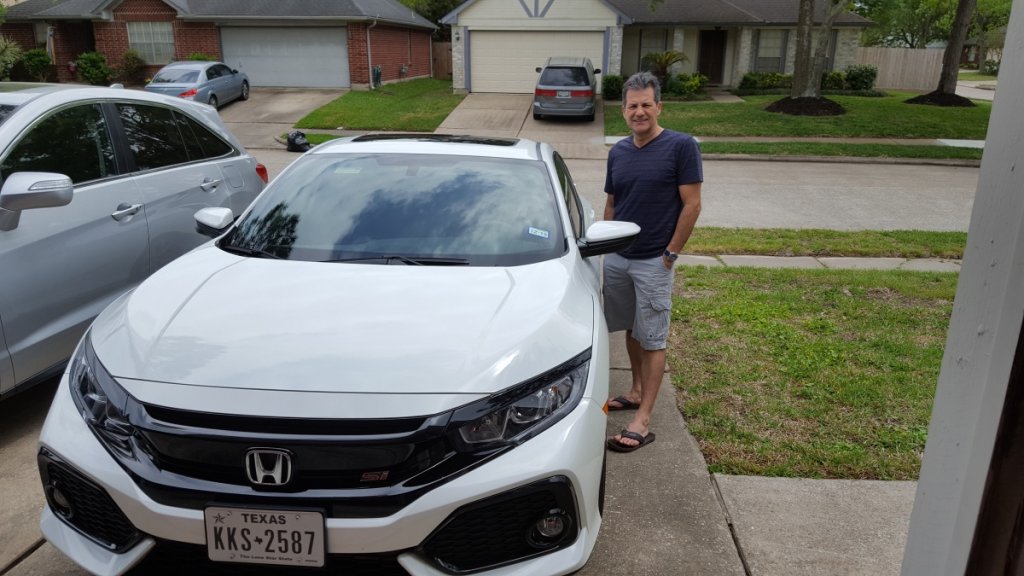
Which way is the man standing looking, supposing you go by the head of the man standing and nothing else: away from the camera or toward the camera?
toward the camera

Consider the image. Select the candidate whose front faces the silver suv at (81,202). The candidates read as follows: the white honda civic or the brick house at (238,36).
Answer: the brick house

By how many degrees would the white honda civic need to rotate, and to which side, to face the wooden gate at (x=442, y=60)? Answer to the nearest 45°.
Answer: approximately 180°

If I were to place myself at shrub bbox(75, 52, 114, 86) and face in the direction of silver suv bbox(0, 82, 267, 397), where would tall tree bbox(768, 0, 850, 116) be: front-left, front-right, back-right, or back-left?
front-left

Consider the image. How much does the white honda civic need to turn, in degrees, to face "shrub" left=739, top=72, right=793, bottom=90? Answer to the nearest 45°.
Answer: approximately 135° to its left

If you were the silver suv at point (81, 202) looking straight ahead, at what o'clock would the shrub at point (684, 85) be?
The shrub is roughly at 6 o'clock from the silver suv.

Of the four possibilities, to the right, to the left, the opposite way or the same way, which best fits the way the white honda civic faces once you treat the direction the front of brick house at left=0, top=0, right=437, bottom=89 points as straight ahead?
the same way

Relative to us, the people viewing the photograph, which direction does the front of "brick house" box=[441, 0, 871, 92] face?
facing the viewer

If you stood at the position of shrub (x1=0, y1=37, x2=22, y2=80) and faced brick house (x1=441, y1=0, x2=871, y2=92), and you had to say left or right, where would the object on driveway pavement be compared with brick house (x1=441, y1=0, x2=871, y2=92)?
right

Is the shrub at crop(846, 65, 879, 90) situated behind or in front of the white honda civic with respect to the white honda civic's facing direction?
behind

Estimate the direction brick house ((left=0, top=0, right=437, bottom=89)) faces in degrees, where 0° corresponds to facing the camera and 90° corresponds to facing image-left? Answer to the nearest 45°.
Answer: approximately 0°

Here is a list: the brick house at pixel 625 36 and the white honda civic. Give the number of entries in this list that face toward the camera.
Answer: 2

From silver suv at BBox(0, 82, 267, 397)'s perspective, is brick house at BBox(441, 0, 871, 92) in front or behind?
behind

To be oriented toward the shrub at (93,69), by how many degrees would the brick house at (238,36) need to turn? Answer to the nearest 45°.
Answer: approximately 90° to its right

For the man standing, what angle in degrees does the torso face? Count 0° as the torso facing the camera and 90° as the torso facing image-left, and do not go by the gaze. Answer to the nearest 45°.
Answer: approximately 45°

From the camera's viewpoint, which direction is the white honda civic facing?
toward the camera
